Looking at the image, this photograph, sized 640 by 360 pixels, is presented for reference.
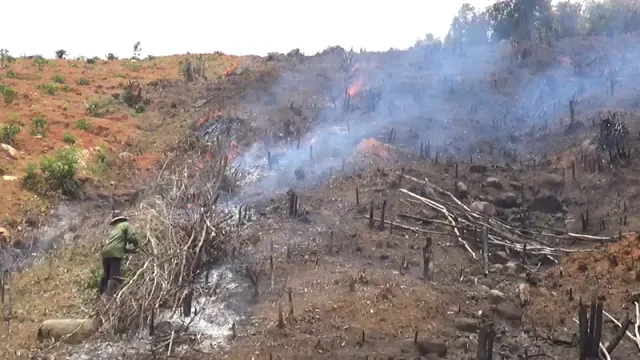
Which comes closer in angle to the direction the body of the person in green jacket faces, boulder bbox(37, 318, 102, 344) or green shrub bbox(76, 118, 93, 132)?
the green shrub

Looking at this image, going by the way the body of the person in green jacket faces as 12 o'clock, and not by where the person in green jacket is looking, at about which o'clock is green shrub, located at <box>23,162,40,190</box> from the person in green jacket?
The green shrub is roughly at 10 o'clock from the person in green jacket.

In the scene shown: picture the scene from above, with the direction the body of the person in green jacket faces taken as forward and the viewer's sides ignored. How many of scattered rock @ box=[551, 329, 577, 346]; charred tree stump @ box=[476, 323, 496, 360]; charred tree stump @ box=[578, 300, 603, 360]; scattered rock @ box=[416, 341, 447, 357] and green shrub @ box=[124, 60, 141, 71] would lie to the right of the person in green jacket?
4

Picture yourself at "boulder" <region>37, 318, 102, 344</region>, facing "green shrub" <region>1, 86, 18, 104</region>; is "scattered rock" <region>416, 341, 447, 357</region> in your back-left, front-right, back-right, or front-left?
back-right

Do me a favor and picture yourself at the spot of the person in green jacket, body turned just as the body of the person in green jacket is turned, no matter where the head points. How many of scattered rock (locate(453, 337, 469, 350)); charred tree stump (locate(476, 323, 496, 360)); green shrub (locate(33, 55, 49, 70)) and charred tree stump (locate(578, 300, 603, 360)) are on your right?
3

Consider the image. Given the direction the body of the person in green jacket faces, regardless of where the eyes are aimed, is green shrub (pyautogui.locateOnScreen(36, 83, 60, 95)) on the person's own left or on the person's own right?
on the person's own left

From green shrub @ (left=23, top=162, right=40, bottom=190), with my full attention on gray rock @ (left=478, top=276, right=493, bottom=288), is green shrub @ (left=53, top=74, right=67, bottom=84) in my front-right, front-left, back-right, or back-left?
back-left

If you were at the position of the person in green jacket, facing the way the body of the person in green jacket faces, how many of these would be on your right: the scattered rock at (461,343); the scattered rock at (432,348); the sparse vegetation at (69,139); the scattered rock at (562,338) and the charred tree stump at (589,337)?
4

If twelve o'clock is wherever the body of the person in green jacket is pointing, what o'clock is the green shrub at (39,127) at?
The green shrub is roughly at 10 o'clock from the person in green jacket.

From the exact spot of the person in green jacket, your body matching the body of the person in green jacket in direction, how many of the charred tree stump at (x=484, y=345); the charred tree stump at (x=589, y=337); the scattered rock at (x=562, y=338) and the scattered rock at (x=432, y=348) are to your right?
4

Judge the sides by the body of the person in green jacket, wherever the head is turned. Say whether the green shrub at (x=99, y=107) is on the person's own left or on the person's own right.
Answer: on the person's own left

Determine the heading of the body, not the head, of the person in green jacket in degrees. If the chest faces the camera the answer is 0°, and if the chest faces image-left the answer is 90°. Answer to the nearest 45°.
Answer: approximately 225°

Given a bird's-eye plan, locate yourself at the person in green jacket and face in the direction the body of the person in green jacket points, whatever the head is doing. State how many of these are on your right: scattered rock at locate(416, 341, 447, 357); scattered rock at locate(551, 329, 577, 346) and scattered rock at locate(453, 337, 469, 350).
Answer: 3

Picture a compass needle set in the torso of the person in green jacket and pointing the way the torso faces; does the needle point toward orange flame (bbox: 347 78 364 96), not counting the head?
yes

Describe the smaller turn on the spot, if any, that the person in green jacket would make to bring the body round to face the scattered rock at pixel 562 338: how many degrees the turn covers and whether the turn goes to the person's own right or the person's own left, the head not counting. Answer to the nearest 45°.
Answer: approximately 90° to the person's own right

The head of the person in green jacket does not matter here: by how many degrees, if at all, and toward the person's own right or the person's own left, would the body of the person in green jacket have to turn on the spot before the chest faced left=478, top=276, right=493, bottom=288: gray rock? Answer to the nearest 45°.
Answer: approximately 45° to the person's own right

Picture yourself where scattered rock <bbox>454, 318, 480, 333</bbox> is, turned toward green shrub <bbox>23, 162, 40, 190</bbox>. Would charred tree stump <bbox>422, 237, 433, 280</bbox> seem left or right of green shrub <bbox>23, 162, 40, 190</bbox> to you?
right
